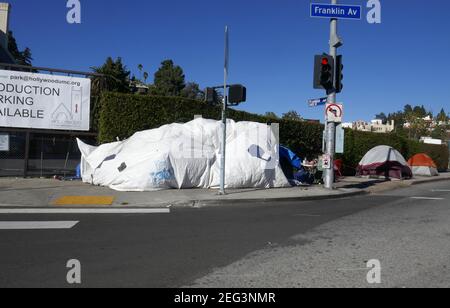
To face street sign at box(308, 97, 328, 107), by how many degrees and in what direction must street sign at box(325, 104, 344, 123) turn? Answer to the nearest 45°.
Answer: approximately 90° to its right

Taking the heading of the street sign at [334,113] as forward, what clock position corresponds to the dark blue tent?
The dark blue tent is roughly at 4 o'clock from the street sign.

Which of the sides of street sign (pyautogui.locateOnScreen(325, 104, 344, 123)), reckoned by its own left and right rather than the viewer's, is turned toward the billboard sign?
right

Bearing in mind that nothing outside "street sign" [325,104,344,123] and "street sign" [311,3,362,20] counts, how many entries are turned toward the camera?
2

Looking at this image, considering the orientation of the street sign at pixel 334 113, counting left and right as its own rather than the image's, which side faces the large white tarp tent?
right

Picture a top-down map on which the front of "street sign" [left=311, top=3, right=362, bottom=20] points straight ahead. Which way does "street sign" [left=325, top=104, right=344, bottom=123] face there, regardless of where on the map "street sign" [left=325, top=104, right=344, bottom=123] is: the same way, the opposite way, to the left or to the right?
the same way

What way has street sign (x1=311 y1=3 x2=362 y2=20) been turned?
toward the camera

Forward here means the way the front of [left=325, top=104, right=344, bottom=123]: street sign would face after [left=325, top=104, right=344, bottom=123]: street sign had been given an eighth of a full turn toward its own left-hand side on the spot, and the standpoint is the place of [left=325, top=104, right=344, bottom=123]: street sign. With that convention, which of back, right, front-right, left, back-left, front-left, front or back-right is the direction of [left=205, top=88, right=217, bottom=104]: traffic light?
right

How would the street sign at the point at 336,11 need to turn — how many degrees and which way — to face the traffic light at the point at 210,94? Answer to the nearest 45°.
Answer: approximately 45° to its right

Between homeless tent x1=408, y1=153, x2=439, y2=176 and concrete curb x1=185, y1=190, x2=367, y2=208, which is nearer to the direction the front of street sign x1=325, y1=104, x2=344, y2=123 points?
the concrete curb

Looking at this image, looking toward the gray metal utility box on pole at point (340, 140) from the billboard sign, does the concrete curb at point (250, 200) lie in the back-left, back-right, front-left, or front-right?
front-right

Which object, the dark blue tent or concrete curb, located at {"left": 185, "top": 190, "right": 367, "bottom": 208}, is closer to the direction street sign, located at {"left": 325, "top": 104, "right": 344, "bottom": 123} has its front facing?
the concrete curb
